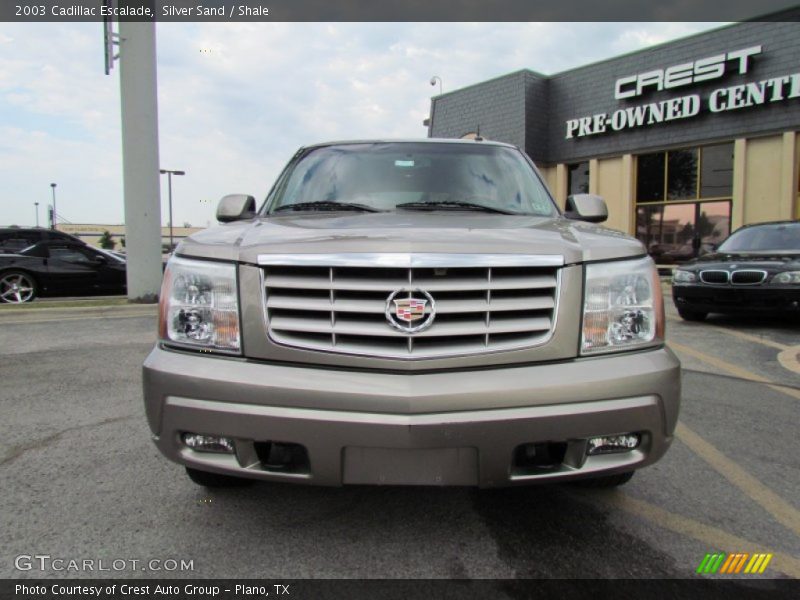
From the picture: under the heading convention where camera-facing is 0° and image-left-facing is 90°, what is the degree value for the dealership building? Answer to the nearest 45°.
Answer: approximately 45°

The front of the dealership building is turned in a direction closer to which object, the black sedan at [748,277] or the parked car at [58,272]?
the parked car

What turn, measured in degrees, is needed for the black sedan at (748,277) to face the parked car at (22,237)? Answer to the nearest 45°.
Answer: approximately 45° to its right

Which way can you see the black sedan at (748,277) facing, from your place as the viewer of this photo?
facing the viewer and to the left of the viewer

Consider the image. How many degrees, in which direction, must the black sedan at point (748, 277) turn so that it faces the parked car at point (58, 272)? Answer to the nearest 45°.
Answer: approximately 45° to its right

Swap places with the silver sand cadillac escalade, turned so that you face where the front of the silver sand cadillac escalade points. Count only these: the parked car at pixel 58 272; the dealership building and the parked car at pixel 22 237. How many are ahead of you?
0

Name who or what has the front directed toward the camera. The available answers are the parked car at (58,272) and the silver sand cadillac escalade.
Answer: the silver sand cadillac escalade

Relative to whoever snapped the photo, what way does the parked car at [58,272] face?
facing to the right of the viewer

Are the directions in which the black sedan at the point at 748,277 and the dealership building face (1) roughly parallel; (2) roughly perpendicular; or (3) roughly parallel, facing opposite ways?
roughly parallel

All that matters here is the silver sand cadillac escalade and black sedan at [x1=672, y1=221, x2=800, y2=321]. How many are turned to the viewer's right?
0

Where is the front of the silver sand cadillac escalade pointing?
toward the camera
